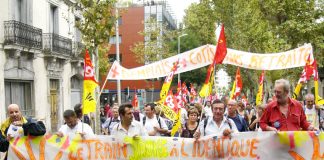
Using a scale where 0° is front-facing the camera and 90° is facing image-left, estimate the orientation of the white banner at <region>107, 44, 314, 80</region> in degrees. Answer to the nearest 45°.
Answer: approximately 0°

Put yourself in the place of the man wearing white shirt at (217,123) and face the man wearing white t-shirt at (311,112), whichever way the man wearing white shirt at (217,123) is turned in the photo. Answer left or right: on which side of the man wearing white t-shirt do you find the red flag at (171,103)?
left

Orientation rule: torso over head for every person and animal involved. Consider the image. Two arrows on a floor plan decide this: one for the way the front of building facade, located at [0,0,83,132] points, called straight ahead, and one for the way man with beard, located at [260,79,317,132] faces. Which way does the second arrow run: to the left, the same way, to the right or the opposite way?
to the right

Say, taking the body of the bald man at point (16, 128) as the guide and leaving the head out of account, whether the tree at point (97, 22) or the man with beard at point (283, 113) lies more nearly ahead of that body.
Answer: the man with beard

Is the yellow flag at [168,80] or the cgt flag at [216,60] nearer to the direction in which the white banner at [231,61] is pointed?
the cgt flag

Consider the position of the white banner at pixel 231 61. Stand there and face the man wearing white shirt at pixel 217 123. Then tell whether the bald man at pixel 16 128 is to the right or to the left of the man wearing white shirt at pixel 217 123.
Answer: right

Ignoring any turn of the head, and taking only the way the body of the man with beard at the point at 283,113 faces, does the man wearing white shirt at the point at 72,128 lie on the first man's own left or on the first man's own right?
on the first man's own right
